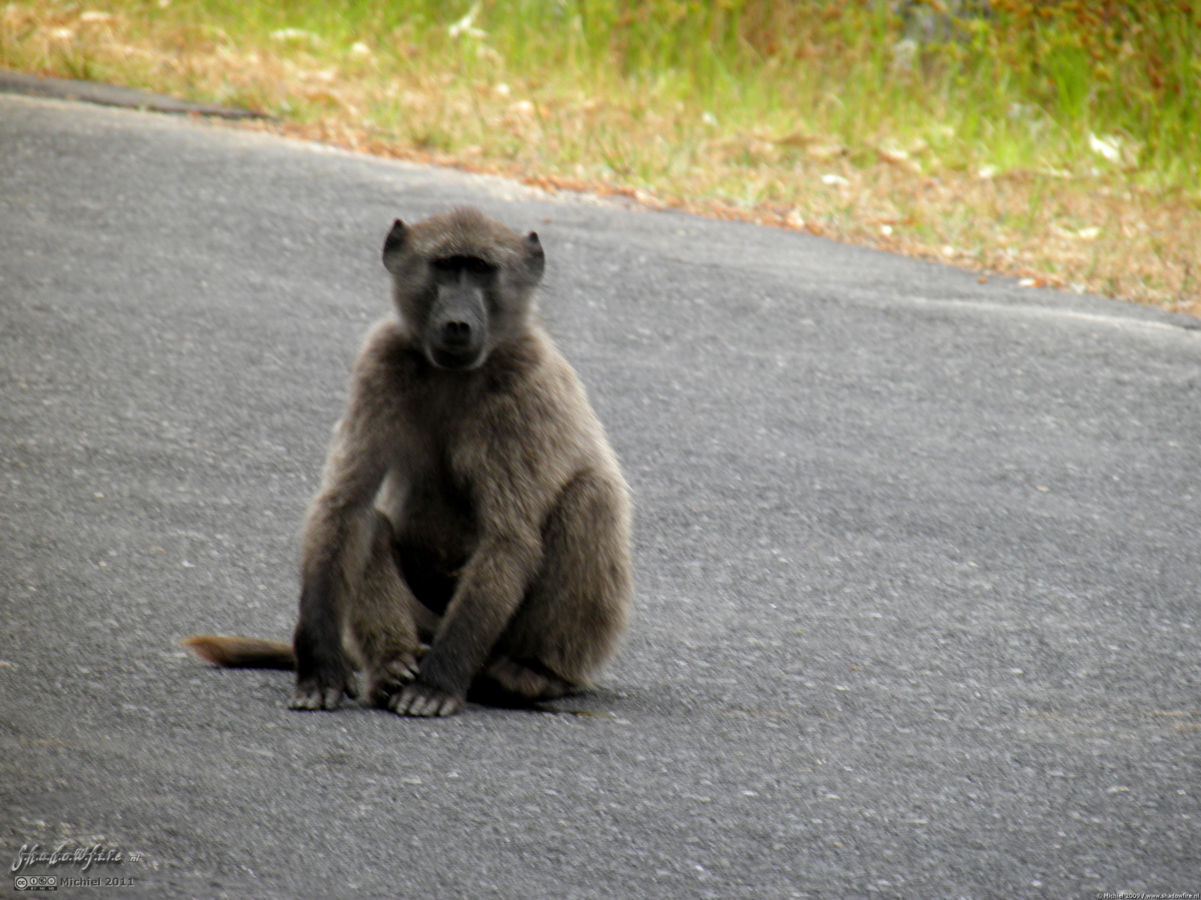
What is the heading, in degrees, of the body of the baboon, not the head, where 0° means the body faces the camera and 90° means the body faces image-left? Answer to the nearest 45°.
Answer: approximately 0°
